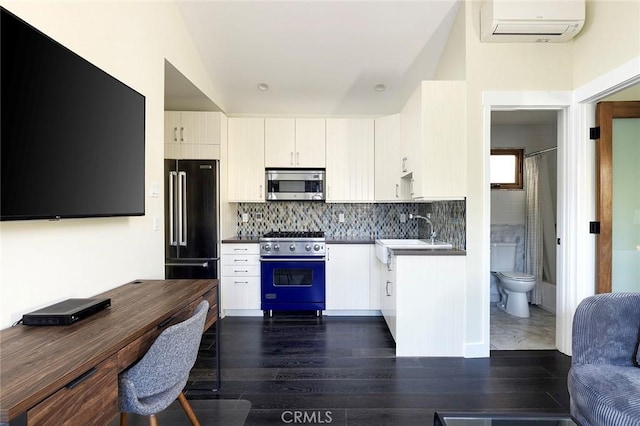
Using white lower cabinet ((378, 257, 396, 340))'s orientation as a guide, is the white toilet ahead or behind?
behind

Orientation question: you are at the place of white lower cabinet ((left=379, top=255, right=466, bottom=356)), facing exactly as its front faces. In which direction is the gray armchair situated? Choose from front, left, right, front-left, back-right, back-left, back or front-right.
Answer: back-left

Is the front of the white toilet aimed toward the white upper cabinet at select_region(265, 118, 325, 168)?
no

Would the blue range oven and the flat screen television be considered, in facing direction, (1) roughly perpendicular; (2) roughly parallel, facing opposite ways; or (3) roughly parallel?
roughly perpendicular

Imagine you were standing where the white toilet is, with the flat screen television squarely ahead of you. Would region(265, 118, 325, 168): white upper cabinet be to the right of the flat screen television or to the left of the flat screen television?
right

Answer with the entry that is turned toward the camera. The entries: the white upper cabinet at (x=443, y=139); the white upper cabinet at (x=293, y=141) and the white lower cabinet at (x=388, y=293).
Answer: the white upper cabinet at (x=293, y=141)

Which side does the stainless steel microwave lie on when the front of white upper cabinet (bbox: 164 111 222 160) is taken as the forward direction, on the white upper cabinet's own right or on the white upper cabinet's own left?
on the white upper cabinet's own left

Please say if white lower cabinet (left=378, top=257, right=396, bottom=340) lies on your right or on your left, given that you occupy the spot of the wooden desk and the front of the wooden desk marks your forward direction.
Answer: on your left

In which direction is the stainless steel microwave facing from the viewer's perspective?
toward the camera

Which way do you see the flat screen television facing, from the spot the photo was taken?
facing the viewer and to the right of the viewer

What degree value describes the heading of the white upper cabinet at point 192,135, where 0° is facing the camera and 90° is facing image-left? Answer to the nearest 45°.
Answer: approximately 0°

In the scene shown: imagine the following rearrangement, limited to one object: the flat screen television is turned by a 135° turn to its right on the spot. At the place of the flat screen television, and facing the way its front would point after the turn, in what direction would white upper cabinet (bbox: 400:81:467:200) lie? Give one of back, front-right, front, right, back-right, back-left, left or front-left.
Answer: back

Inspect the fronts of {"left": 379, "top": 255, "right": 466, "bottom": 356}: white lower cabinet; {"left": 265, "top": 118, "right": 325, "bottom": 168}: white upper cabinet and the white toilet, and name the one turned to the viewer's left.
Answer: the white lower cabinet

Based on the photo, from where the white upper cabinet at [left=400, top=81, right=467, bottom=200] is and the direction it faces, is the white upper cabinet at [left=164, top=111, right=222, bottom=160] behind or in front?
in front

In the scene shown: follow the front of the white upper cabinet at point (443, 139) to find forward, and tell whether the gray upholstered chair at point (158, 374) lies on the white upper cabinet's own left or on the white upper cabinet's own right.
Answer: on the white upper cabinet's own left

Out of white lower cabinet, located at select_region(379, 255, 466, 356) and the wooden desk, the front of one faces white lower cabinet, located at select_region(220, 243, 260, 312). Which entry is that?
white lower cabinet, located at select_region(379, 255, 466, 356)

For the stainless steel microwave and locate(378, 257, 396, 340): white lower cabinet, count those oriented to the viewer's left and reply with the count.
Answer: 1

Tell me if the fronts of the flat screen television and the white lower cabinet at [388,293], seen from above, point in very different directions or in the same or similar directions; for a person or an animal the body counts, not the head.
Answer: very different directions

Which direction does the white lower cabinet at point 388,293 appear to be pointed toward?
to the viewer's left
